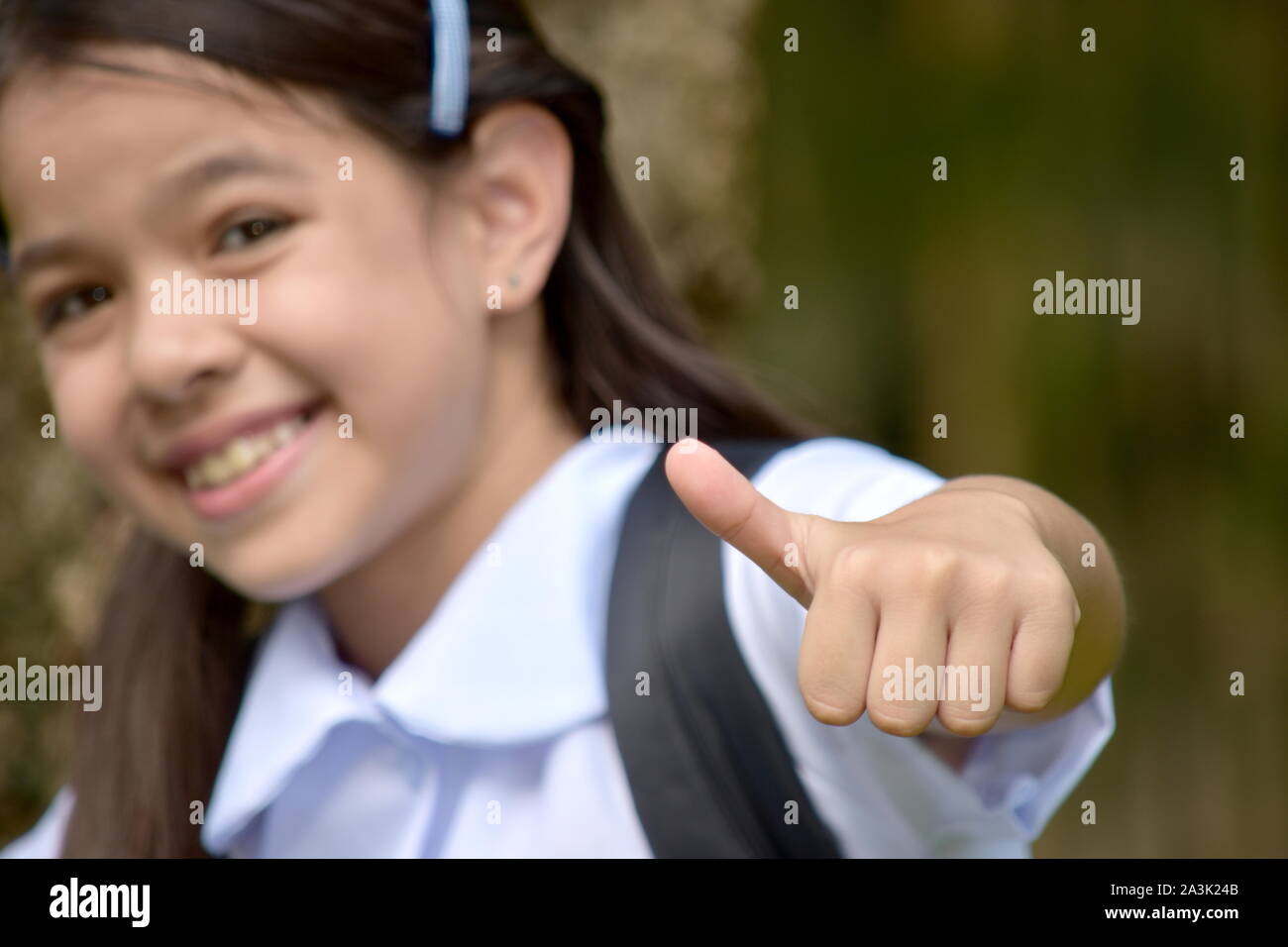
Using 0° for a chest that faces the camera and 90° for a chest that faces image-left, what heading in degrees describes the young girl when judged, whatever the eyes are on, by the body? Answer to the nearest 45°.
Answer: approximately 45°

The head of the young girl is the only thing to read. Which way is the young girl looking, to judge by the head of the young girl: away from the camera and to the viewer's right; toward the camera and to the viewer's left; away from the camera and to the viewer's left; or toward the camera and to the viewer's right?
toward the camera and to the viewer's left
